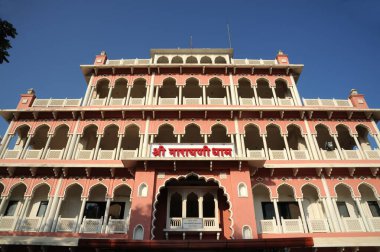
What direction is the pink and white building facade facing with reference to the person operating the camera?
facing the viewer
